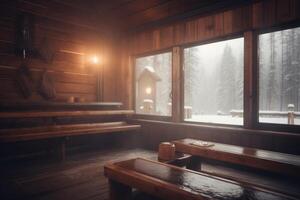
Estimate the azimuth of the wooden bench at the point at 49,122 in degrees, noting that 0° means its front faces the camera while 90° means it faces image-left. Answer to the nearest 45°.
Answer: approximately 315°

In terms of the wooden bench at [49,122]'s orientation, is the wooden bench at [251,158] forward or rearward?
forward

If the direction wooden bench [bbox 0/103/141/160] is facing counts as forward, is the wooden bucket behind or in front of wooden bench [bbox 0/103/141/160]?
in front

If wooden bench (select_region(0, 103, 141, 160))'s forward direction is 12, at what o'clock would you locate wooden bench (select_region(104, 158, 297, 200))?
wooden bench (select_region(104, 158, 297, 200)) is roughly at 1 o'clock from wooden bench (select_region(0, 103, 141, 160)).

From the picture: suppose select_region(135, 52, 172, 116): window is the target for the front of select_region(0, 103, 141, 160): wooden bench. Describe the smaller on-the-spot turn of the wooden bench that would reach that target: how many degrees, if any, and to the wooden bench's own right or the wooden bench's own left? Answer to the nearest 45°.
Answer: approximately 90° to the wooden bench's own left

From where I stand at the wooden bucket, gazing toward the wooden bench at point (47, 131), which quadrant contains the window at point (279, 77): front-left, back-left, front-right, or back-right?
back-right

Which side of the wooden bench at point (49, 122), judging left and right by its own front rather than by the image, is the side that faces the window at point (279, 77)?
front

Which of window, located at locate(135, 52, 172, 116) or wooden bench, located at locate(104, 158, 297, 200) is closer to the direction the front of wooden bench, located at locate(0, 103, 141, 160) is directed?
the wooden bench
